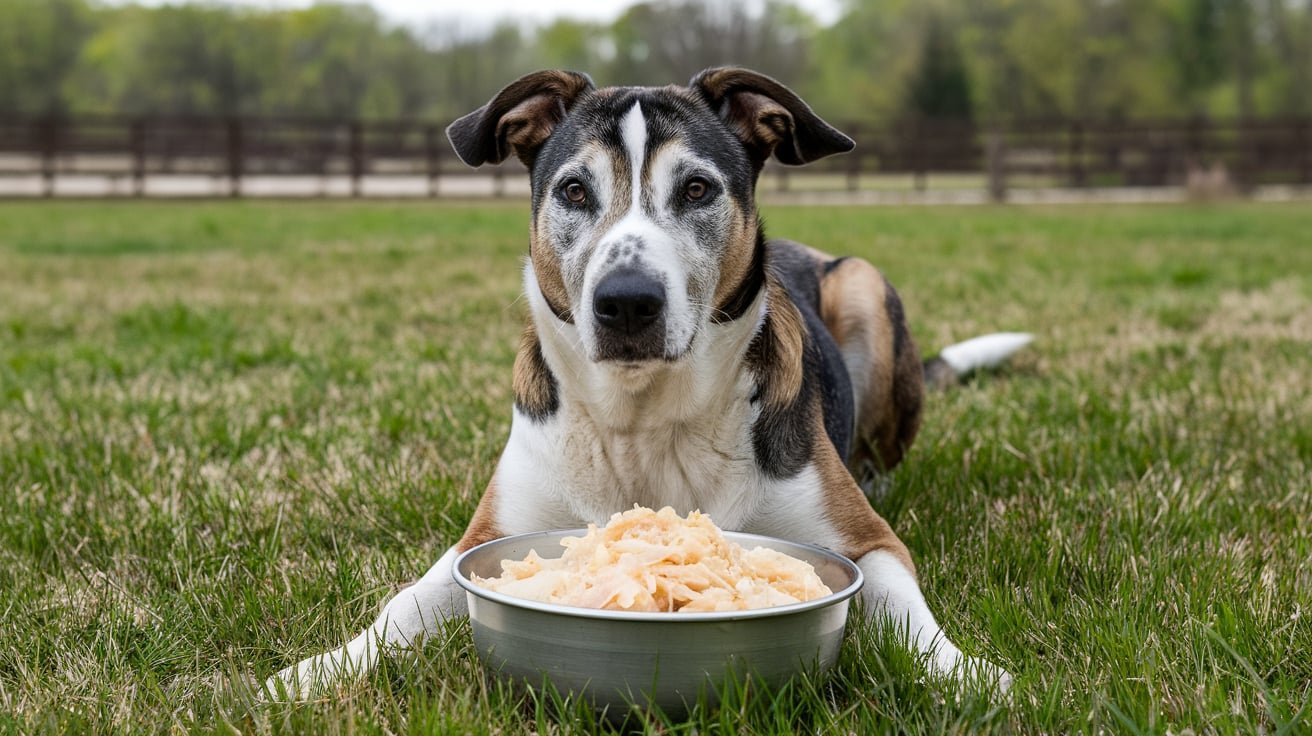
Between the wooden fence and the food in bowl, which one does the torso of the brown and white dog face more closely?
the food in bowl

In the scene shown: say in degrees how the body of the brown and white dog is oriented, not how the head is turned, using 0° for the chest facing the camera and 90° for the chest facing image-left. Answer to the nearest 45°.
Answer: approximately 0°

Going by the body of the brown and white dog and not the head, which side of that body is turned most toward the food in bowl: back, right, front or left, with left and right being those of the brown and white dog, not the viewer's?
front

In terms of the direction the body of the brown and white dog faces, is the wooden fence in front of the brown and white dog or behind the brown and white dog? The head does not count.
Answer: behind

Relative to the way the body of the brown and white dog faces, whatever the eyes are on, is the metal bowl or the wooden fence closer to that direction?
the metal bowl

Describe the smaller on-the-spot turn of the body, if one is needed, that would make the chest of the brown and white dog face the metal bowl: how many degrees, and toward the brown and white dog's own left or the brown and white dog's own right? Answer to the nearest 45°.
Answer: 0° — it already faces it
